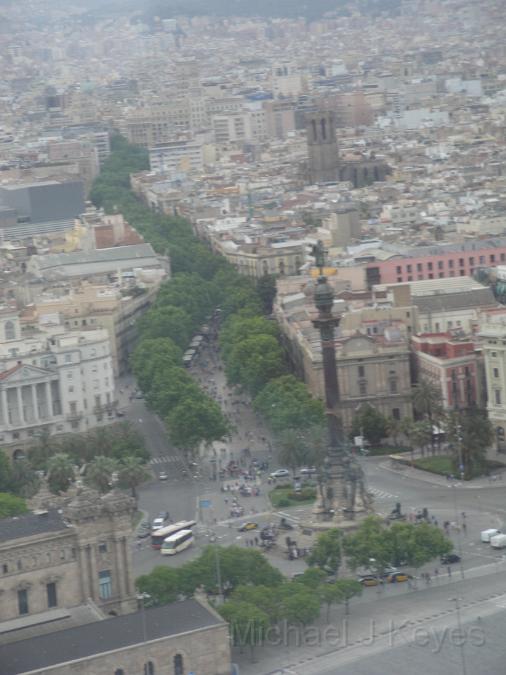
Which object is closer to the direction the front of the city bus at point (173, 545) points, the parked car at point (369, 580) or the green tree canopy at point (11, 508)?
the green tree canopy

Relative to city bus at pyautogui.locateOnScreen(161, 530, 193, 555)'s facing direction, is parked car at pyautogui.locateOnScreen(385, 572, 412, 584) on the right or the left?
on its left

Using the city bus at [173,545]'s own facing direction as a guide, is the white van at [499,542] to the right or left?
on its left

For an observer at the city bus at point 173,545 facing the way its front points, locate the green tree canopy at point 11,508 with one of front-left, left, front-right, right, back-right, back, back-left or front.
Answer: front-right
